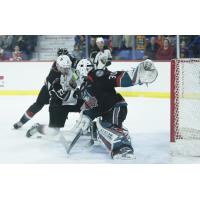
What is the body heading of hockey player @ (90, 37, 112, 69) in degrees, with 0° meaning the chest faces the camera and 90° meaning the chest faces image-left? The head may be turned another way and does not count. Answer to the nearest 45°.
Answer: approximately 0°

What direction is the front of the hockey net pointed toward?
to the viewer's left

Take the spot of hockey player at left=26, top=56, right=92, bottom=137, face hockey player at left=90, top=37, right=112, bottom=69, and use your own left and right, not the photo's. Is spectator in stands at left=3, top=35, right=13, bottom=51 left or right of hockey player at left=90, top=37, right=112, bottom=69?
left

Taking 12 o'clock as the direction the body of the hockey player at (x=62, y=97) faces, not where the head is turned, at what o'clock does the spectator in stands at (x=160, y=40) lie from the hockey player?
The spectator in stands is roughly at 10 o'clock from the hockey player.

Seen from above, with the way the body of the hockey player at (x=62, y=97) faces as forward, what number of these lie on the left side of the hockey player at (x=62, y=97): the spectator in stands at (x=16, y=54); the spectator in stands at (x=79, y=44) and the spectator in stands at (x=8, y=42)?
3

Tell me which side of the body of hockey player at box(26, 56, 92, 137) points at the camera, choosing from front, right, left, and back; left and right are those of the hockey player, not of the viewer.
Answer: right

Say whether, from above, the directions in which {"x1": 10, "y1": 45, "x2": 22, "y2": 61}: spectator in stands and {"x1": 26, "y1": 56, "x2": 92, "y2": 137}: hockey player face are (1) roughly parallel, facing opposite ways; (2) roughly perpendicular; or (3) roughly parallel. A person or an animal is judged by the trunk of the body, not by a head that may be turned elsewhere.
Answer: roughly perpendicular

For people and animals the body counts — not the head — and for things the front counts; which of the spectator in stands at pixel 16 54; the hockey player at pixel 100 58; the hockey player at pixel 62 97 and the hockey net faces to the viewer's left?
the hockey net

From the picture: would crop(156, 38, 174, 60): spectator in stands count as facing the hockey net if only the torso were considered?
yes
